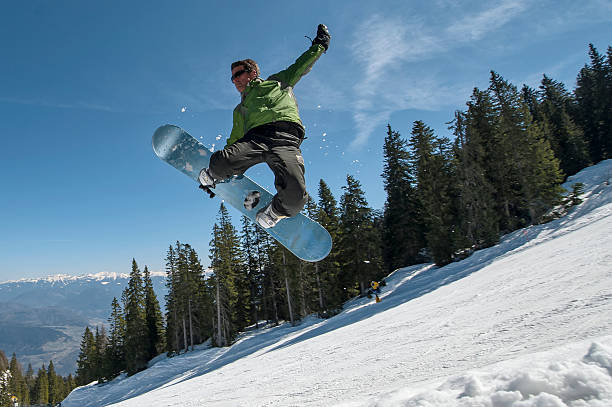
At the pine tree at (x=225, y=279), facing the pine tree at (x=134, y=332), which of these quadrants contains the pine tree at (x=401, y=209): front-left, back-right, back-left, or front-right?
back-right

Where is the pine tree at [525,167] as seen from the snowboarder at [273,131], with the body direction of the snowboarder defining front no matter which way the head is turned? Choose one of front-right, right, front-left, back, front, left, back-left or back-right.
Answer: back

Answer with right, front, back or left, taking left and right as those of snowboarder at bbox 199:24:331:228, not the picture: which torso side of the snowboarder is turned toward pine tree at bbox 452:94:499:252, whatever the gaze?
back

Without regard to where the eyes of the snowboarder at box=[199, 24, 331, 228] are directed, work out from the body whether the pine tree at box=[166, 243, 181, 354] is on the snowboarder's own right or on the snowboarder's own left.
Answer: on the snowboarder's own right

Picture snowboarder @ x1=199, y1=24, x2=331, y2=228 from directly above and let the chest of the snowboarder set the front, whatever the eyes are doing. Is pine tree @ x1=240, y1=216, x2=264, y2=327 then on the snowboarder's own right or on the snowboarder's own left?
on the snowboarder's own right

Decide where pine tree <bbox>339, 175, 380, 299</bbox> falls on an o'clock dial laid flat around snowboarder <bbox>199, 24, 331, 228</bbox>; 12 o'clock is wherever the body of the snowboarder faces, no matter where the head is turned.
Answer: The pine tree is roughly at 5 o'clock from the snowboarder.

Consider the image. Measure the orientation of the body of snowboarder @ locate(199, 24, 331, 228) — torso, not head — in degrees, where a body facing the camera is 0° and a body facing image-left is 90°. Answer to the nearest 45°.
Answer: approximately 45°

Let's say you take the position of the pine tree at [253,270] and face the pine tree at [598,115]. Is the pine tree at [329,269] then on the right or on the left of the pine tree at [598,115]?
right

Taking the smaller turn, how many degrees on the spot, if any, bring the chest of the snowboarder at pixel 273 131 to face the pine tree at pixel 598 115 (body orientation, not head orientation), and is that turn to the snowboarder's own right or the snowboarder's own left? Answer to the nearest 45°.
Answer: approximately 180°
